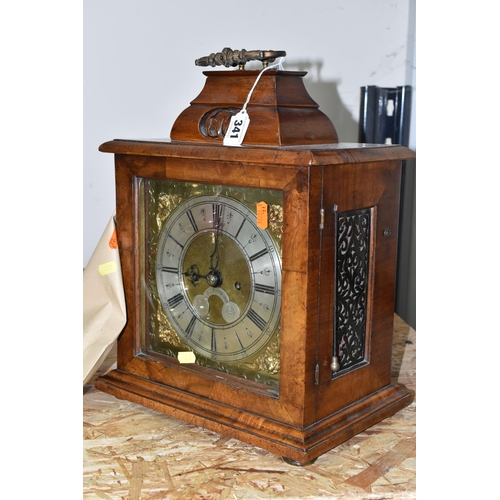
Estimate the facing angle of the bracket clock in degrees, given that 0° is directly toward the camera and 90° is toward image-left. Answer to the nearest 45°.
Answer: approximately 45°
